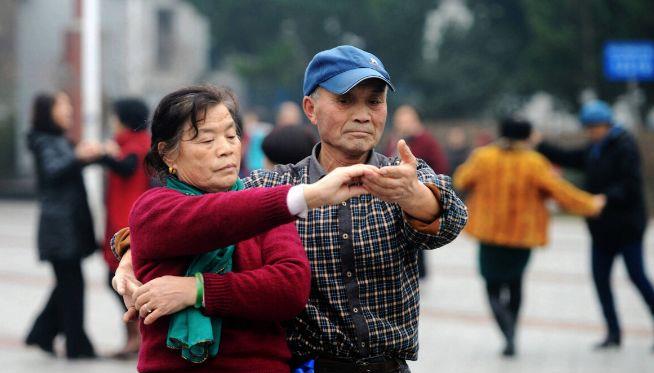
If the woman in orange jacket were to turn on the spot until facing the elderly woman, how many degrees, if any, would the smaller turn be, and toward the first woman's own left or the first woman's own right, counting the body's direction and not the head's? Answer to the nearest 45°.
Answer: approximately 180°

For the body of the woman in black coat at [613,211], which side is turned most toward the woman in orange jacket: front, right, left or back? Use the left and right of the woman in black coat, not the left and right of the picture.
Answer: front

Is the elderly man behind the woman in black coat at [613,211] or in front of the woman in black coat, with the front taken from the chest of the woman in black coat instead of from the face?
in front

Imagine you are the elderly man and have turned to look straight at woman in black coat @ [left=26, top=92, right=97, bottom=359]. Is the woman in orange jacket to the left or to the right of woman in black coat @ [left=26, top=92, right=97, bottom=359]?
right

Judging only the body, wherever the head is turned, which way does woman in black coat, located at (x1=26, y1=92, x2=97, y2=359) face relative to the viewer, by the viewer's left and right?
facing to the right of the viewer

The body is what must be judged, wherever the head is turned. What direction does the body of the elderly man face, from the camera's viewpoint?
toward the camera

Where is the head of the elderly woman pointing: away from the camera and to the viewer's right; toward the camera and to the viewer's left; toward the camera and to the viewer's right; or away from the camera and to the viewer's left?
toward the camera and to the viewer's right

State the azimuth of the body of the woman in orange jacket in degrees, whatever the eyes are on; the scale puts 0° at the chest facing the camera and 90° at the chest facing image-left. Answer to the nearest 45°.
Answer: approximately 180°

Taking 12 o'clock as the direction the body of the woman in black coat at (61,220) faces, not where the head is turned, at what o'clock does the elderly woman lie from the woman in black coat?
The elderly woman is roughly at 3 o'clock from the woman in black coat.

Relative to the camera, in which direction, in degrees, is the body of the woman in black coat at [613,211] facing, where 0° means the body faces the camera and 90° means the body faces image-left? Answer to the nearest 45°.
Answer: approximately 45°

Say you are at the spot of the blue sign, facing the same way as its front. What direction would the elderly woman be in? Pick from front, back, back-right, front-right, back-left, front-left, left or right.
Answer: front

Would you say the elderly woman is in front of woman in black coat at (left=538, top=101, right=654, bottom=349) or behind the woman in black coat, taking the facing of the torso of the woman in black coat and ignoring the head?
in front

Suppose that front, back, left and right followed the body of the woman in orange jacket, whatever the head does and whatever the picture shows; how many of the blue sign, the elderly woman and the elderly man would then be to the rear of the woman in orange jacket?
2

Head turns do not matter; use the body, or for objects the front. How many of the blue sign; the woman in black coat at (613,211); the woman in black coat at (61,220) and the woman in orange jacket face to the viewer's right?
1
